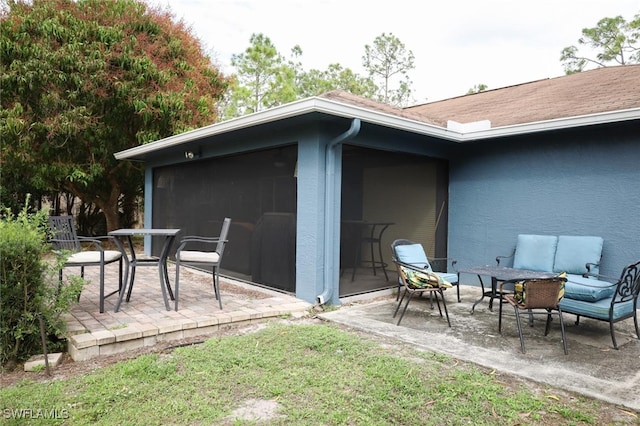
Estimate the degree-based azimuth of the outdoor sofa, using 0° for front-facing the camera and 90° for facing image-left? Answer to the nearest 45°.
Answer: approximately 45°

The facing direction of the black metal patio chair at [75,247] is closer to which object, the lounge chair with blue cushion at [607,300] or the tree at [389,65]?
the lounge chair with blue cushion

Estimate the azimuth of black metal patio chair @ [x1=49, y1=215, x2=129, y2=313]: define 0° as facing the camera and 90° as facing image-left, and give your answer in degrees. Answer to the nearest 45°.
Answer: approximately 315°

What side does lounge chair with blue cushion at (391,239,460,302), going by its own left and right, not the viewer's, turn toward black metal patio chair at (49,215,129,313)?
right

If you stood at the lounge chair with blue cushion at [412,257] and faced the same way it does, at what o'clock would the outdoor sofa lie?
The outdoor sofa is roughly at 10 o'clock from the lounge chair with blue cushion.

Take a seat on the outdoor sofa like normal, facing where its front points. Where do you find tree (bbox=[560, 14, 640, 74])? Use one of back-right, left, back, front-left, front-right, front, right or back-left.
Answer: back-right

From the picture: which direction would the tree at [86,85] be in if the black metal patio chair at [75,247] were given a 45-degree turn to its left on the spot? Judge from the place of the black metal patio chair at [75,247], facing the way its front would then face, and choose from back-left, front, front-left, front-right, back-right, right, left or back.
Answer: left

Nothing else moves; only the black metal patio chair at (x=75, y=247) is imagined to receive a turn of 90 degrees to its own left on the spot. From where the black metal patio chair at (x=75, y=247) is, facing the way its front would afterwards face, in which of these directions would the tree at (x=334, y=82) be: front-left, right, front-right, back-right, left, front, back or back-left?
front
